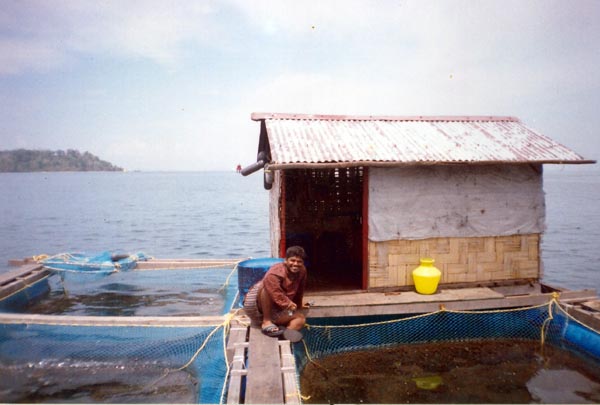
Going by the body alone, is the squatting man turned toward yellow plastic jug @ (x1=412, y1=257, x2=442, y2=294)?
no

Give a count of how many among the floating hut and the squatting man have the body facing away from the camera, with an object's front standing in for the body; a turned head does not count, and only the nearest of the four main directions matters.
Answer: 0

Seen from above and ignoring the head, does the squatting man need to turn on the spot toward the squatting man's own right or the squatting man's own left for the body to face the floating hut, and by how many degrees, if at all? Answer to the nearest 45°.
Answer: approximately 90° to the squatting man's own left

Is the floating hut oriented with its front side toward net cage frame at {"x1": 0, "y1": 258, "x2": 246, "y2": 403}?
no

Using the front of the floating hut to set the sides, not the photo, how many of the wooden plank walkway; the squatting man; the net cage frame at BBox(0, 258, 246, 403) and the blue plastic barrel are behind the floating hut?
0

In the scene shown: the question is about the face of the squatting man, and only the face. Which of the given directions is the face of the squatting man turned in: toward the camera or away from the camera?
toward the camera

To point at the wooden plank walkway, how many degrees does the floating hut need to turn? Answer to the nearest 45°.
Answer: approximately 45° to its right

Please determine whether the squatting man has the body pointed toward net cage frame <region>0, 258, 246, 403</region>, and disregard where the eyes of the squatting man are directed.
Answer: no

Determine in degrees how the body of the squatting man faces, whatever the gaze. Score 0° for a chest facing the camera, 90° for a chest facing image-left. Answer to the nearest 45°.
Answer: approximately 315°

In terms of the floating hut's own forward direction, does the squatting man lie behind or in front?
in front

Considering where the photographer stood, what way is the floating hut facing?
facing the viewer
